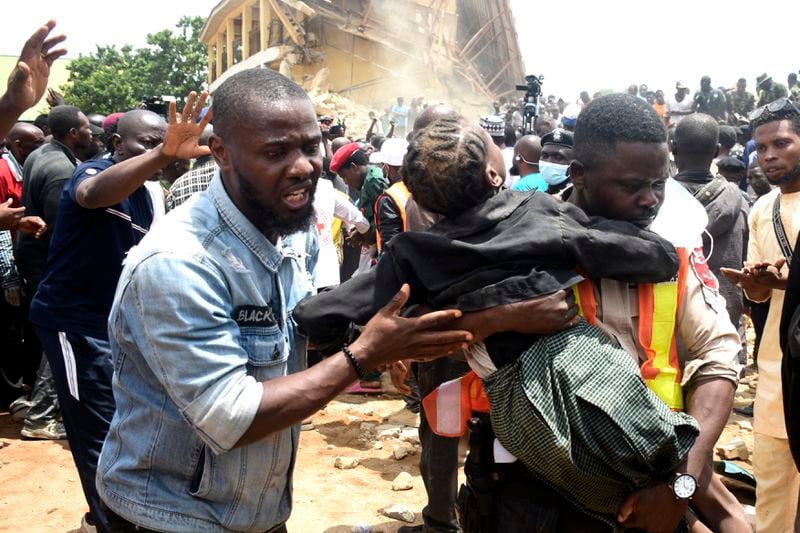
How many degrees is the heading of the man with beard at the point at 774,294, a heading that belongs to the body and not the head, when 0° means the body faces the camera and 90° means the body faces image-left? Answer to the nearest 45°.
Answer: approximately 45°

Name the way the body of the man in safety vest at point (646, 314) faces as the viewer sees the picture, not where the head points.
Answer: toward the camera

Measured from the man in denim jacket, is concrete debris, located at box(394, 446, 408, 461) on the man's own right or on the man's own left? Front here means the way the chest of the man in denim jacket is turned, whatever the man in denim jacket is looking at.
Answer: on the man's own left

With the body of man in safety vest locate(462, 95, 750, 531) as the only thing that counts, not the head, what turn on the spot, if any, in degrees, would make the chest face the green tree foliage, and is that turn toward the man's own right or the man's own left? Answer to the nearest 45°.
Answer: approximately 135° to the man's own right

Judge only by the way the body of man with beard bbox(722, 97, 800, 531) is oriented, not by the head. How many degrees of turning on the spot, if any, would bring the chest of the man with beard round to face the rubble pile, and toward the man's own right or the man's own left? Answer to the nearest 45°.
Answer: approximately 90° to the man's own right

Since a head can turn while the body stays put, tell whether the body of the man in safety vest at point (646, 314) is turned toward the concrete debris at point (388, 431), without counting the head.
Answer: no

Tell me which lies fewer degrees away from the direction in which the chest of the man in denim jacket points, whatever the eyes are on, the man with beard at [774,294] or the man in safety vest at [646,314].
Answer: the man in safety vest

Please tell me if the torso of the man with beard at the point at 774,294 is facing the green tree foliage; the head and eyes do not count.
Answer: no

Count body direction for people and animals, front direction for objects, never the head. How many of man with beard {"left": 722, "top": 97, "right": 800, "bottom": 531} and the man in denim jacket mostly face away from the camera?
0

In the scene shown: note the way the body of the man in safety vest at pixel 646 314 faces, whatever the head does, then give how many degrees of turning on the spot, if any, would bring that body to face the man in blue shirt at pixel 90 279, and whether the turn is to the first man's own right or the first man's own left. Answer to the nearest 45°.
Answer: approximately 90° to the first man's own right

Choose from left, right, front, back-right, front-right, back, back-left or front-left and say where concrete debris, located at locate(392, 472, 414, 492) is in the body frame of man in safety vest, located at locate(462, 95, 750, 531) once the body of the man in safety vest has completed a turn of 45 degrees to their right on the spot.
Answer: right

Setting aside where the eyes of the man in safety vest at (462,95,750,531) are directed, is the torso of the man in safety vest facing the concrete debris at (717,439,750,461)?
no

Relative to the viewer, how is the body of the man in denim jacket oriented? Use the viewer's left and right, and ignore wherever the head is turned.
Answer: facing the viewer and to the right of the viewer

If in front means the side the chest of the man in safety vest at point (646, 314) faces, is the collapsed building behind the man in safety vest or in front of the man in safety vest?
behind

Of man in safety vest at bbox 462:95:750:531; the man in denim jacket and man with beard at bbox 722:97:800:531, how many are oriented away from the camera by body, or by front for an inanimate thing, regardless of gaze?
0

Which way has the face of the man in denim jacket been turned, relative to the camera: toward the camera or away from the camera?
toward the camera

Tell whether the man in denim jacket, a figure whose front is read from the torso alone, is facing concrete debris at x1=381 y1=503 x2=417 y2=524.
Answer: no
